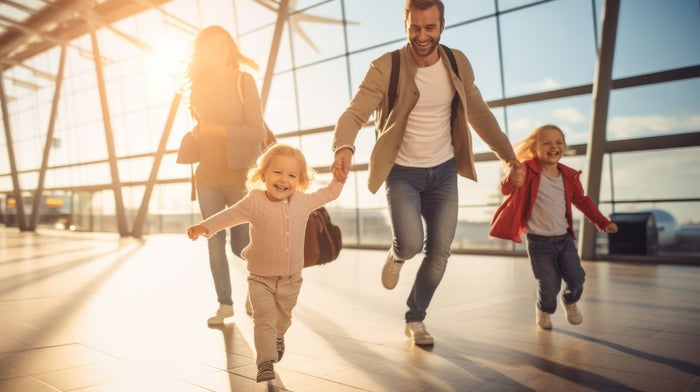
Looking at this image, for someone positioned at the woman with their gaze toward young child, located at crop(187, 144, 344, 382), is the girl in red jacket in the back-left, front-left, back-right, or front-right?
front-left

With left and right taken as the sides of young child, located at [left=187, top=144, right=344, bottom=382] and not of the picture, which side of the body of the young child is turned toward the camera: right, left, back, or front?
front

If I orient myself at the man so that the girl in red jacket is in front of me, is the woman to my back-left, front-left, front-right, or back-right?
back-left

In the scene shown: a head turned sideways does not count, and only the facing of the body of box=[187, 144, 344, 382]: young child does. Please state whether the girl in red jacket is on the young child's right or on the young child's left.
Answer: on the young child's left

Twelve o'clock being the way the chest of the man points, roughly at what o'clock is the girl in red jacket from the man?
The girl in red jacket is roughly at 8 o'clock from the man.

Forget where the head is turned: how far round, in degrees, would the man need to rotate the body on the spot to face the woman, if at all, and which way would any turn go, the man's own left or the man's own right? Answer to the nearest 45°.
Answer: approximately 90° to the man's own right

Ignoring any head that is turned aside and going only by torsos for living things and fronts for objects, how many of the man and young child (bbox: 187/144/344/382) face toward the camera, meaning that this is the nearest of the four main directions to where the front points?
2

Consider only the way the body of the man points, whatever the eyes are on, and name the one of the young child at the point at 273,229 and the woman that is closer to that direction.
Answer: the young child

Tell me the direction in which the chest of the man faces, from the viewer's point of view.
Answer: toward the camera

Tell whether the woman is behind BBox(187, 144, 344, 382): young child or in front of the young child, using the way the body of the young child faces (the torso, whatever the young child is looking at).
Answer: behind
